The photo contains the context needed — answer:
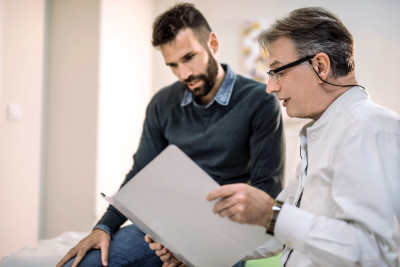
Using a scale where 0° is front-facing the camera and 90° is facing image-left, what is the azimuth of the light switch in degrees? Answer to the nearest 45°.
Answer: approximately 0°
